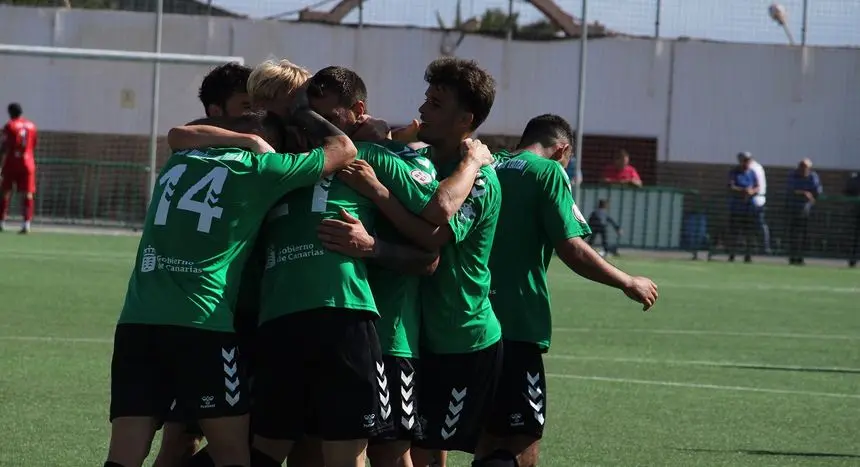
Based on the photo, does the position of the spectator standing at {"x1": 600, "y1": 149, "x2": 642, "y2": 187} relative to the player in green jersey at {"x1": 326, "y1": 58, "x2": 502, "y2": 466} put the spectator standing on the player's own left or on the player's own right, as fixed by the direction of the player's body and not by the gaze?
on the player's own right

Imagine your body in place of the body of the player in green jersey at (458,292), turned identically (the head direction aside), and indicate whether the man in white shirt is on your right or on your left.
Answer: on your right

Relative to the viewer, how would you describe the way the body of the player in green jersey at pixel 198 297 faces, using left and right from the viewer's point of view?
facing away from the viewer and to the right of the viewer

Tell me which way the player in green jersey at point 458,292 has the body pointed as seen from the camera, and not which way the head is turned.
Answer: to the viewer's left

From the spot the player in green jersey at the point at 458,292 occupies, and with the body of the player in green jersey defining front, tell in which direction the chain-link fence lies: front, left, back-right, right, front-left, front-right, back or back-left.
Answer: right

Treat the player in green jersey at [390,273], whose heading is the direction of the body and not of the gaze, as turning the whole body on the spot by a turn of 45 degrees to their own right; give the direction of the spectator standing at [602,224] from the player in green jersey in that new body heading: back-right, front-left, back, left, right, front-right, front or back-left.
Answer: front-right

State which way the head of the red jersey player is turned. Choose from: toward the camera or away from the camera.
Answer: away from the camera

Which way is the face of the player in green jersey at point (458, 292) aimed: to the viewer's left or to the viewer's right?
to the viewer's left

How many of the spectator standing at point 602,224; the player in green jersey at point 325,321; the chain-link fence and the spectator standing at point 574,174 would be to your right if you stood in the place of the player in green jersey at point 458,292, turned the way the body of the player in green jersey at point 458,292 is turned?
3
